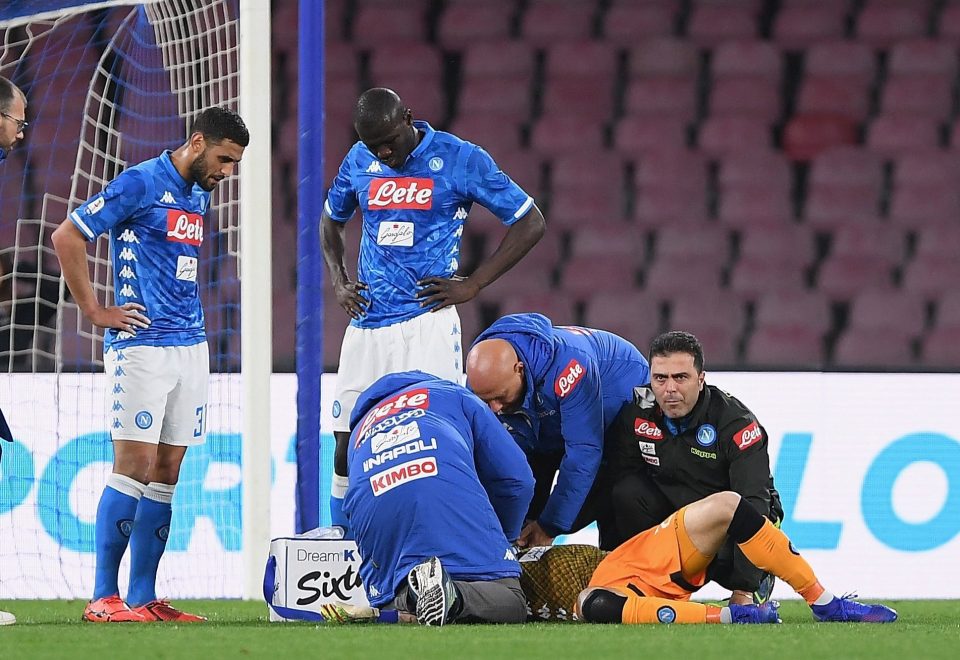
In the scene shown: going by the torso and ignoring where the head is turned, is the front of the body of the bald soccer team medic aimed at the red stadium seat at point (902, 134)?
no

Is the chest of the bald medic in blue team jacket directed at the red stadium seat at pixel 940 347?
no

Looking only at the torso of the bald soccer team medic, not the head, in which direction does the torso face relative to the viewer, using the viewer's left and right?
facing the viewer and to the left of the viewer

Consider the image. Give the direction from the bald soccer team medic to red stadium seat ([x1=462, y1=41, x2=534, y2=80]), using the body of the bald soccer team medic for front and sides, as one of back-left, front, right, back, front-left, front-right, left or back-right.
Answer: back-right

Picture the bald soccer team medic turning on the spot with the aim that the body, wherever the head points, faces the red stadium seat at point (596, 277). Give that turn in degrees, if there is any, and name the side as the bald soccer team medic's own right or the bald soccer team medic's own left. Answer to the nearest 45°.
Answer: approximately 135° to the bald soccer team medic's own right

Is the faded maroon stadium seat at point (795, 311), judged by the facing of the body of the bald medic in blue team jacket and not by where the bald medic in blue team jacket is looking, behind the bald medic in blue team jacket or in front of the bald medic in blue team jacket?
behind

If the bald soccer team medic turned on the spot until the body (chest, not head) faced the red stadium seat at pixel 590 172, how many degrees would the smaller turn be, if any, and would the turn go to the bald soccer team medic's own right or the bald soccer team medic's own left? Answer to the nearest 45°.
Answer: approximately 135° to the bald soccer team medic's own right
